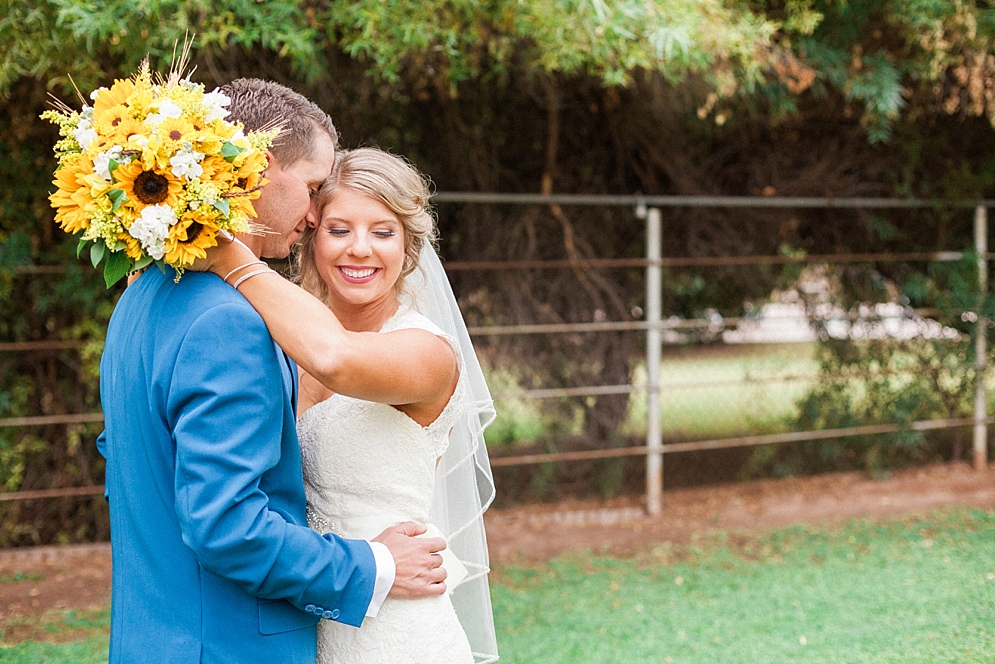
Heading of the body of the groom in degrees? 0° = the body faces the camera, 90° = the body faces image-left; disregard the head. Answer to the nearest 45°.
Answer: approximately 225°

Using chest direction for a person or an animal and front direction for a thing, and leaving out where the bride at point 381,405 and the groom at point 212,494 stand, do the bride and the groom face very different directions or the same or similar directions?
very different directions

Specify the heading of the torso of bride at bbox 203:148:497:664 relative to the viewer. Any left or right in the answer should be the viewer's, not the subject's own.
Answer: facing the viewer and to the left of the viewer
